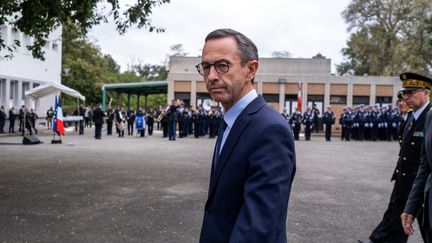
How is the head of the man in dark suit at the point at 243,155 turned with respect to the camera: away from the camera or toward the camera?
toward the camera

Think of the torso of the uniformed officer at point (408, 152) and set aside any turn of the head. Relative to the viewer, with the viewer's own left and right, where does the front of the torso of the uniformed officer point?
facing the viewer and to the left of the viewer

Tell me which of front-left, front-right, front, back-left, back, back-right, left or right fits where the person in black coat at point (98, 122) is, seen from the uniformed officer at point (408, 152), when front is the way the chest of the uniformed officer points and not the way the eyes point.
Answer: right

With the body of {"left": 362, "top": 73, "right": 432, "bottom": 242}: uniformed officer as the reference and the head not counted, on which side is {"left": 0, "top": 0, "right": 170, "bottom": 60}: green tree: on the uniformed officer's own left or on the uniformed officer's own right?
on the uniformed officer's own right

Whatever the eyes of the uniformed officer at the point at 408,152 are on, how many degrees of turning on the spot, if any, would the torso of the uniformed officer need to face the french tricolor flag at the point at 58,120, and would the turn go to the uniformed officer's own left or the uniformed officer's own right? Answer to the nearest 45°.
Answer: approximately 90° to the uniformed officer's own right
